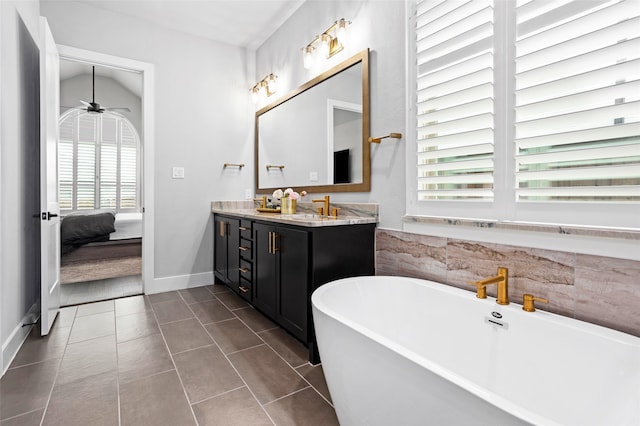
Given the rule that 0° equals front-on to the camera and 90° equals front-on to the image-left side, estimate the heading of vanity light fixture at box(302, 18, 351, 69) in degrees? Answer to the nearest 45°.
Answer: approximately 45°

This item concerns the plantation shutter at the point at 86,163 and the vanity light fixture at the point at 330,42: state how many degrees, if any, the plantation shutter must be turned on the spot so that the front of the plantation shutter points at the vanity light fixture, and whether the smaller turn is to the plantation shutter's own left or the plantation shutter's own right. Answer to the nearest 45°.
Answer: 0° — it already faces it

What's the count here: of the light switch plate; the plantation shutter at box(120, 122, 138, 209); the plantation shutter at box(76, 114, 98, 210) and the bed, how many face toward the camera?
3

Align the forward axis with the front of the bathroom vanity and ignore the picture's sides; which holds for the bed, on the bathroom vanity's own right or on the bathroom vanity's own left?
on the bathroom vanity's own right

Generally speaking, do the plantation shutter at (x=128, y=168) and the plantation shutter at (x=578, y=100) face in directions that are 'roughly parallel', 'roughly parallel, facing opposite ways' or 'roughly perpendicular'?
roughly perpendicular

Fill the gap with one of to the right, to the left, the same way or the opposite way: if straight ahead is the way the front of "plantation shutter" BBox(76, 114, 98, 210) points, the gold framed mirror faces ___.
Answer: to the right

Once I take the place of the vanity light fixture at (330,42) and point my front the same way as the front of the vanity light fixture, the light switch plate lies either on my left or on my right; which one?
on my right
